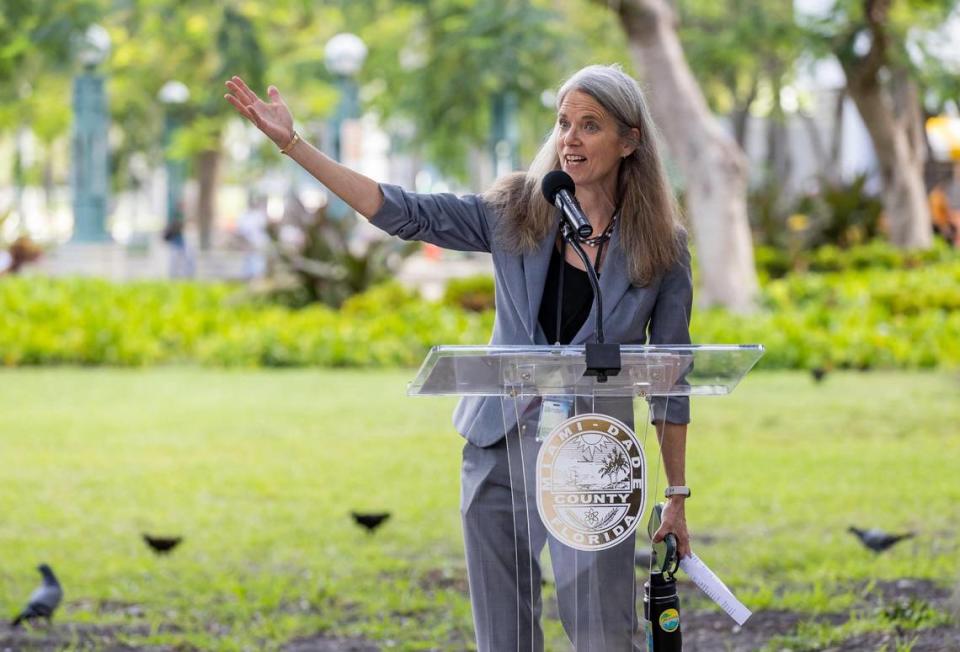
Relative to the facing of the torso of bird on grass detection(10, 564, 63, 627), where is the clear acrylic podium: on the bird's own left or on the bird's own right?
on the bird's own right

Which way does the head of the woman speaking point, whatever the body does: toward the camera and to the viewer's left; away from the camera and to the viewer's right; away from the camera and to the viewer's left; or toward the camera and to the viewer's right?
toward the camera and to the viewer's left

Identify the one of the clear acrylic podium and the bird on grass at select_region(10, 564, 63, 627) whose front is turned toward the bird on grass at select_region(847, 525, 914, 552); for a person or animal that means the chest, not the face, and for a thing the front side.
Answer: the bird on grass at select_region(10, 564, 63, 627)

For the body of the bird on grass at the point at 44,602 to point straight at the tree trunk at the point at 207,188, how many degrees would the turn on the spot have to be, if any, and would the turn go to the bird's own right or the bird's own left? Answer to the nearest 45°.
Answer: approximately 90° to the bird's own left

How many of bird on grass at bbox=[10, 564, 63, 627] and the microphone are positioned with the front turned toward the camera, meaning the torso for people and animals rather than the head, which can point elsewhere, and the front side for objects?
0

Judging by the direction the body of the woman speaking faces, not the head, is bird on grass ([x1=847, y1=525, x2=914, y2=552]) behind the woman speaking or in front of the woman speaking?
behind

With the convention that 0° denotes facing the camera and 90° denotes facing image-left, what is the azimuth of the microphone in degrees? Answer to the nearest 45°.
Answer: approximately 135°

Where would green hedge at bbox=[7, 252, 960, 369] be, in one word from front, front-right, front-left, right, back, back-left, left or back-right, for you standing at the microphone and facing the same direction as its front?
front-right

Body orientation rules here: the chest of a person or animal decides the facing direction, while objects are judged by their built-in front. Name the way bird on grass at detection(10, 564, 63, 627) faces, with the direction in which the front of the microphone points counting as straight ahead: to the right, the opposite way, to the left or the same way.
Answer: to the right

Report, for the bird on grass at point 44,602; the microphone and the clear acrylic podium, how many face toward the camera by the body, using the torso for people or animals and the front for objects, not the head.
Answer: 1

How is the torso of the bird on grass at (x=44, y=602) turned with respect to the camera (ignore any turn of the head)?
to the viewer's right
